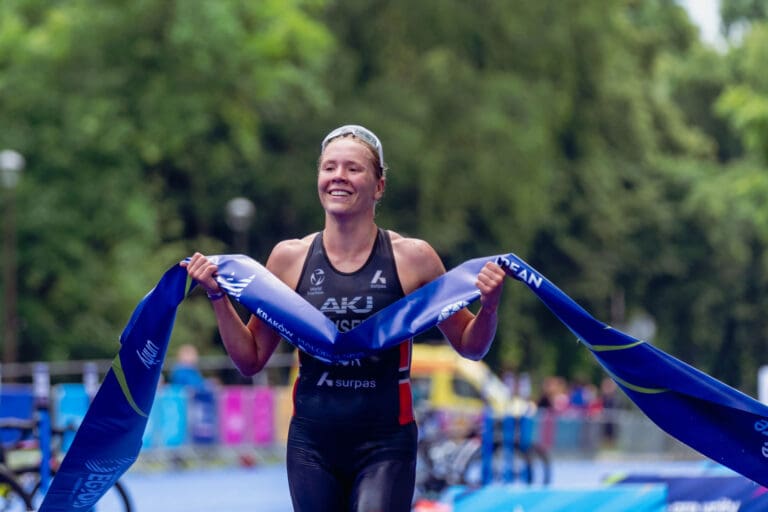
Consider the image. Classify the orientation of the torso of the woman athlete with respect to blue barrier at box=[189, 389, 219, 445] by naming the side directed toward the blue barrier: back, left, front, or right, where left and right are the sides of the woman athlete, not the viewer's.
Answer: back

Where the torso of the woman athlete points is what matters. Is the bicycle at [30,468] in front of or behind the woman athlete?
behind

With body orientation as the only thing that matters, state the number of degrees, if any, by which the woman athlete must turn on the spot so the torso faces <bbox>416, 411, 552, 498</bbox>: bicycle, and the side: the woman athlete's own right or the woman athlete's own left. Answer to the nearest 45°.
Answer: approximately 180°

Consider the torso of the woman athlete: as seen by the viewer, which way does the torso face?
toward the camera

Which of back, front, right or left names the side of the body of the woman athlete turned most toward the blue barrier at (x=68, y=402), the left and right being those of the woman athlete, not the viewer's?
back

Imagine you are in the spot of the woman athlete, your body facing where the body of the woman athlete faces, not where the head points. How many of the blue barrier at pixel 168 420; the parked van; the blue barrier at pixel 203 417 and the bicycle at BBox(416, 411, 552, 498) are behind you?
4

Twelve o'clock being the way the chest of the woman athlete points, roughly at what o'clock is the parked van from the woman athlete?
The parked van is roughly at 6 o'clock from the woman athlete.

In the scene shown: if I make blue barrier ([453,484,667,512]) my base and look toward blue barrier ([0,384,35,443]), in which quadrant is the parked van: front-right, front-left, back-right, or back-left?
front-right

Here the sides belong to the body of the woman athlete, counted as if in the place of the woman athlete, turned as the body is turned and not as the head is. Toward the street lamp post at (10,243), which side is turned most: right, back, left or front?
back

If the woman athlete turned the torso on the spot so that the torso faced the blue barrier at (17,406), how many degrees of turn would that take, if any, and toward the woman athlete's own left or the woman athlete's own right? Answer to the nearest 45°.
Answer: approximately 180°

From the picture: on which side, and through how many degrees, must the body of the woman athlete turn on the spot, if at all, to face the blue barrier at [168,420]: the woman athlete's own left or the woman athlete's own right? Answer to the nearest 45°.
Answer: approximately 180°
